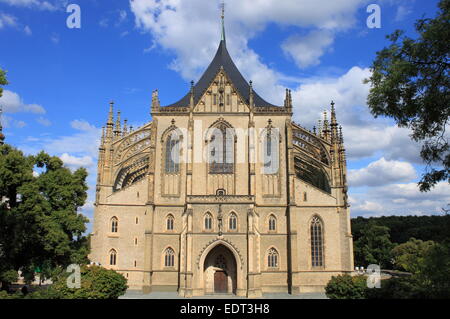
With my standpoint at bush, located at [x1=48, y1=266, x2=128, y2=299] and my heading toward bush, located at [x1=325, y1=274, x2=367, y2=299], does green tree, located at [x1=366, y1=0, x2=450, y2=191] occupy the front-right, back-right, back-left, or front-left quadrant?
front-right

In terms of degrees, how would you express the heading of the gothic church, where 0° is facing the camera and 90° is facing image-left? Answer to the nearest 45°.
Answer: approximately 0°

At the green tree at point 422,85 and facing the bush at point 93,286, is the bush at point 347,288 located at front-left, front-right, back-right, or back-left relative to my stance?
front-right

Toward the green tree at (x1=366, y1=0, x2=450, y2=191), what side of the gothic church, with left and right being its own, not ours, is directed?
front

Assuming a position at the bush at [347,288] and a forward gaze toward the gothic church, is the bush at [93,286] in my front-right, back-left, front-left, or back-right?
front-left

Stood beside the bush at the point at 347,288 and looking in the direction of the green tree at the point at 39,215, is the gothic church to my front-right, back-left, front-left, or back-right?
front-right

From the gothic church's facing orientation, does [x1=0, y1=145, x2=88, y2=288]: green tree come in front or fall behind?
in front

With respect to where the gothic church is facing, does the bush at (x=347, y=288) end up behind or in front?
in front

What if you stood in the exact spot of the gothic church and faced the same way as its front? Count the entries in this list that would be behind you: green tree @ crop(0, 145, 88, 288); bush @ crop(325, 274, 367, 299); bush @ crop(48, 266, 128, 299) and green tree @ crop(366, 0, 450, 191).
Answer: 0

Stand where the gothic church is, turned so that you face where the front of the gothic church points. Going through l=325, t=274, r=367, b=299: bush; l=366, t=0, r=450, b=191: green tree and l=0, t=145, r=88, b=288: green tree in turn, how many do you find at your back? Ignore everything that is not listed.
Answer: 0

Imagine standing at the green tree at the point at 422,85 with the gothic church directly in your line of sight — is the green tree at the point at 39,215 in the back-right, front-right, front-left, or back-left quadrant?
front-left

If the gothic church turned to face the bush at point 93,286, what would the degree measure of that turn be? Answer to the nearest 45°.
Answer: approximately 45° to its right
